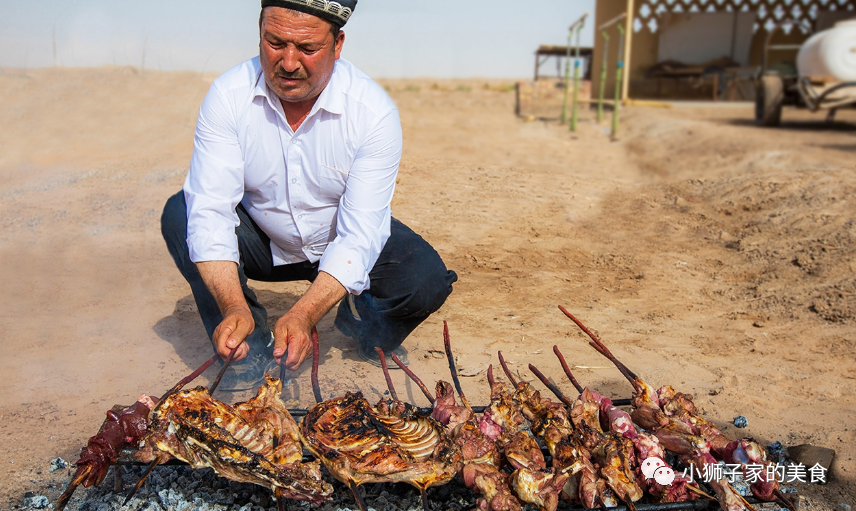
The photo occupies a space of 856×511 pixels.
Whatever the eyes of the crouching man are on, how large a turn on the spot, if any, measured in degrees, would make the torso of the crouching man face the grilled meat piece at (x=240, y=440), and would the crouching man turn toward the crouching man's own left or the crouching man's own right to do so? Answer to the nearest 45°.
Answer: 0° — they already face it

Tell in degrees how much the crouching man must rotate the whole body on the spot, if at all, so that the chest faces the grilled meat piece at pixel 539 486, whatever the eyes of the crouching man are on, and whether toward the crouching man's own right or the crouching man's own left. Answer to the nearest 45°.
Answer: approximately 45° to the crouching man's own left

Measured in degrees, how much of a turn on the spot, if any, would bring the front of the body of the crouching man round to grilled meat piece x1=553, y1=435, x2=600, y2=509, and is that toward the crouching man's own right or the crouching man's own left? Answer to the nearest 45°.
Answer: approximately 45° to the crouching man's own left

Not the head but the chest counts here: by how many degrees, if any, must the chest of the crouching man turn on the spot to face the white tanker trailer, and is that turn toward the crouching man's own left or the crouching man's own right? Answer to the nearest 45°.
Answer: approximately 135° to the crouching man's own left

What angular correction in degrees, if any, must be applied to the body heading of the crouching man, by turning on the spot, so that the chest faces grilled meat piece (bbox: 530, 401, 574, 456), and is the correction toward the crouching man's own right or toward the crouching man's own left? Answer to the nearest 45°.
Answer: approximately 45° to the crouching man's own left

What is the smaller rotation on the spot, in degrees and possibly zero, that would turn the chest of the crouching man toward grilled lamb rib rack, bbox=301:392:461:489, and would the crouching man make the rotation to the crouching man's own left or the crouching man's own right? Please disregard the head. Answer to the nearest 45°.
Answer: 0° — they already face it

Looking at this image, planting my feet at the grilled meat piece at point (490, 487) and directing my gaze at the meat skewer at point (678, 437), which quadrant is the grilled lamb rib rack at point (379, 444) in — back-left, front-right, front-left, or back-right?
back-left

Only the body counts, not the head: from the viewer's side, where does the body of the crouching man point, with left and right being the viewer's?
facing the viewer

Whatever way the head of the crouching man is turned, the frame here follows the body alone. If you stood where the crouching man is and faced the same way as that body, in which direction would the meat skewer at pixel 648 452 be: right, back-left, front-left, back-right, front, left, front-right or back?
front-left

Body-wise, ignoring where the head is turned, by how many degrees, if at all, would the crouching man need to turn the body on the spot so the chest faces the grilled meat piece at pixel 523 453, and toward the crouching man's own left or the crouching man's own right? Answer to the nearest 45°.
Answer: approximately 45° to the crouching man's own left

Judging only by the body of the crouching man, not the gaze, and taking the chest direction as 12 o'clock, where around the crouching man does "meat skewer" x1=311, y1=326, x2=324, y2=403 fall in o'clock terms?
The meat skewer is roughly at 12 o'clock from the crouching man.
